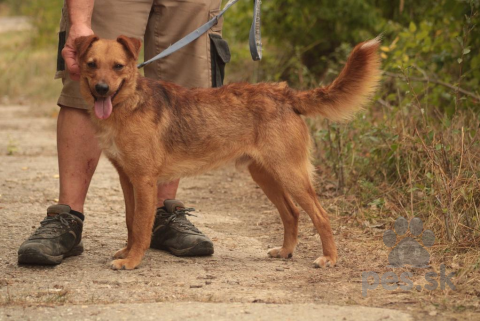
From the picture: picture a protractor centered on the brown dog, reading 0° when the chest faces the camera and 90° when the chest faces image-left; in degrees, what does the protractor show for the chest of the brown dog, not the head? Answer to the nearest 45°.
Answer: approximately 90°
